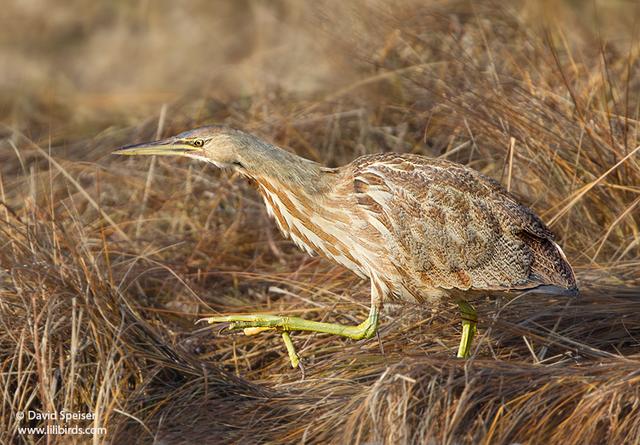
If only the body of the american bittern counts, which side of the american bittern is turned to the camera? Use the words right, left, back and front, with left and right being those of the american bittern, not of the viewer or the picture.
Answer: left
